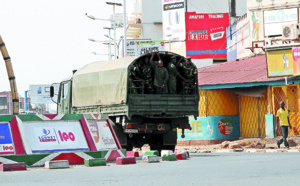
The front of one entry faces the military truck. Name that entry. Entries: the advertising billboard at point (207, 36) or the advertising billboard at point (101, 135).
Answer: the advertising billboard at point (207, 36)

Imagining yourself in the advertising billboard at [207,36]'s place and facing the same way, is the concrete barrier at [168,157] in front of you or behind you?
in front

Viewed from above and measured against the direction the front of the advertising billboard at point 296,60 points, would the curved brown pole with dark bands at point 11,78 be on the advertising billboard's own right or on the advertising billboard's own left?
on the advertising billboard's own right

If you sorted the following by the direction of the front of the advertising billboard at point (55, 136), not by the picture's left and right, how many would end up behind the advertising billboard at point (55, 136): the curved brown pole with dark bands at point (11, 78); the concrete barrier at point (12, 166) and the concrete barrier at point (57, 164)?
1

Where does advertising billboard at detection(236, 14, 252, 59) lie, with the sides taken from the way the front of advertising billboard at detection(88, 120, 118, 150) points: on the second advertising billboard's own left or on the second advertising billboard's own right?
on the second advertising billboard's own left

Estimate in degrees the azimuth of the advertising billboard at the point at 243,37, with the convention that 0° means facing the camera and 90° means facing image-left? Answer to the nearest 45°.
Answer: approximately 45°

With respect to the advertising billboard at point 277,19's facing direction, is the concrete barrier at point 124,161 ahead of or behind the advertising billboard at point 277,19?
ahead

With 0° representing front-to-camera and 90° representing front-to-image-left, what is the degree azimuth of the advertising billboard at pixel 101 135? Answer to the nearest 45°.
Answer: approximately 315°

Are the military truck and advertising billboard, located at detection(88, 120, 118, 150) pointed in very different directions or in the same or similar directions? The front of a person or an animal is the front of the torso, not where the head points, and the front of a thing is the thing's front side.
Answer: very different directions

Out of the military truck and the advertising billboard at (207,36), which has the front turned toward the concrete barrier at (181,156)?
the advertising billboard

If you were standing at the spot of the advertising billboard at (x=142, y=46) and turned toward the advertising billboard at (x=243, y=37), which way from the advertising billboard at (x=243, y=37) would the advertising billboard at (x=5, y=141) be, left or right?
right

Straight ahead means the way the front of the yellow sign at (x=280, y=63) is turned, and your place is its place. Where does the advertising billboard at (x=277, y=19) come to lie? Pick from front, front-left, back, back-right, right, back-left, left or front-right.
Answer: back

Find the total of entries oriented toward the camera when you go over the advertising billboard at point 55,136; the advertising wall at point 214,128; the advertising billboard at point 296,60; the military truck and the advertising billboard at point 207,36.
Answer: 4
